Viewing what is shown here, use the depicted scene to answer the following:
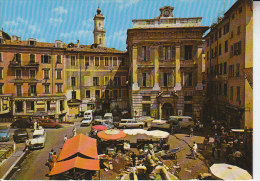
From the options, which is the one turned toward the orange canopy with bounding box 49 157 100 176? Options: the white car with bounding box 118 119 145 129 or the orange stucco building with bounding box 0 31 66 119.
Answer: the orange stucco building

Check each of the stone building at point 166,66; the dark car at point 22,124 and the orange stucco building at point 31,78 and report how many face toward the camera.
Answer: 2

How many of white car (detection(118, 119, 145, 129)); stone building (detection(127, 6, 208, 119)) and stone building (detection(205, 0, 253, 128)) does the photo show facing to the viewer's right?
1

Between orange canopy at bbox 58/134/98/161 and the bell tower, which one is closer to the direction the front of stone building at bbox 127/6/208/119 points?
the orange canopy

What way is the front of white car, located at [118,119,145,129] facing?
to the viewer's right

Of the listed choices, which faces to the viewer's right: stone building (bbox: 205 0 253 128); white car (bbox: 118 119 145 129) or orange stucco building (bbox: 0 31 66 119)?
the white car

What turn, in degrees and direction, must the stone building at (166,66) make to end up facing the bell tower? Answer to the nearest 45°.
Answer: approximately 135° to its right

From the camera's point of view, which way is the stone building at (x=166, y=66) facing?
toward the camera

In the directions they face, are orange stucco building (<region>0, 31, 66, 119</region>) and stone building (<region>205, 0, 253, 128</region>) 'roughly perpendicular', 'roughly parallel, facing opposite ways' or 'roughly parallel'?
roughly perpendicular

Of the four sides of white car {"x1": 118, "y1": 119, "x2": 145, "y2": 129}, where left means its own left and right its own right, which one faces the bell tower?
left

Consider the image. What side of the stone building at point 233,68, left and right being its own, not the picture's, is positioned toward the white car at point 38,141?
front

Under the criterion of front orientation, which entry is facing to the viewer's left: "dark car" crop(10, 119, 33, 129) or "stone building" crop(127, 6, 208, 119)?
the dark car

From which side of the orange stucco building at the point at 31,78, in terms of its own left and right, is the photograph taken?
front
